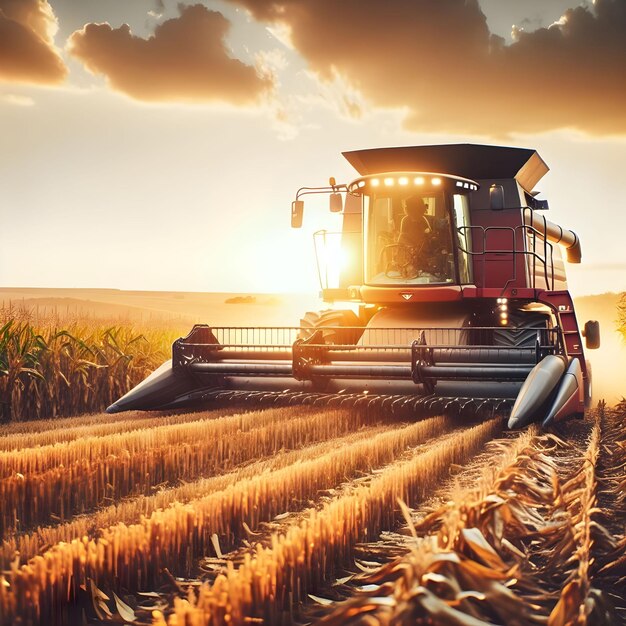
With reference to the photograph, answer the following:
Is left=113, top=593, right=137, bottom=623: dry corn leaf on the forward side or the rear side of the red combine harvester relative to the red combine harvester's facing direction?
on the forward side

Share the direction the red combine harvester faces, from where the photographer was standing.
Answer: facing the viewer and to the left of the viewer

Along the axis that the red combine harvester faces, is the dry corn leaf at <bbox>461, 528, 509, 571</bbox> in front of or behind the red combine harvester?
in front
